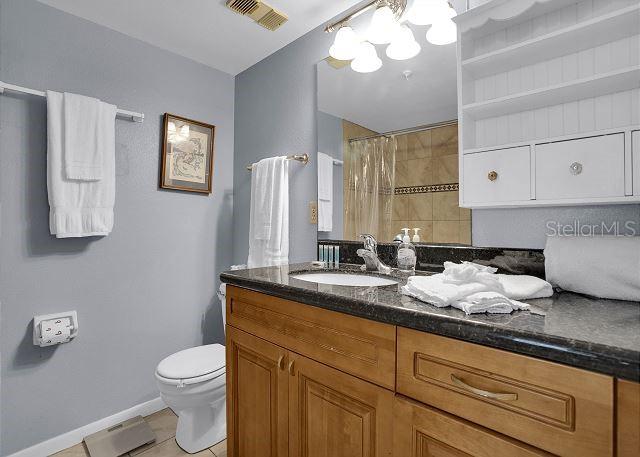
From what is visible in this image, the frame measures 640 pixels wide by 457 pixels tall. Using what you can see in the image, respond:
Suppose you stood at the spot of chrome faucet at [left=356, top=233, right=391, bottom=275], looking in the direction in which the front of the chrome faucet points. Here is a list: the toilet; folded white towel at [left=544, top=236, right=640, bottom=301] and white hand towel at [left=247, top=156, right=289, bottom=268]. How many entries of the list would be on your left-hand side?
1

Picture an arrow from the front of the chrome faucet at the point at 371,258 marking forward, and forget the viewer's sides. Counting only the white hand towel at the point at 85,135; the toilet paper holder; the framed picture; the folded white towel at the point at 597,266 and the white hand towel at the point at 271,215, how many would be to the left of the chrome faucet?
1

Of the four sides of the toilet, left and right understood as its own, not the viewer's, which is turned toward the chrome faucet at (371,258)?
left

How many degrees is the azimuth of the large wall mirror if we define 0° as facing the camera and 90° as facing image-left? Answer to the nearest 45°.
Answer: approximately 45°

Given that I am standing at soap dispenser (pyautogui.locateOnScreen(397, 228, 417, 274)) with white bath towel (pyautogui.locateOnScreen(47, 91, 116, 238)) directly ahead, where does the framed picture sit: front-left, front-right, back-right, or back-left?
front-right

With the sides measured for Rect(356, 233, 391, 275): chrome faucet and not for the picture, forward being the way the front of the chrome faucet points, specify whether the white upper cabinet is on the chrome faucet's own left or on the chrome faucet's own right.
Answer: on the chrome faucet's own left

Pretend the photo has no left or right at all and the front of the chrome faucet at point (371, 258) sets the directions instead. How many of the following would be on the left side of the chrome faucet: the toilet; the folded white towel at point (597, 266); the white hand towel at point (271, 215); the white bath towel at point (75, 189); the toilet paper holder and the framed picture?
1

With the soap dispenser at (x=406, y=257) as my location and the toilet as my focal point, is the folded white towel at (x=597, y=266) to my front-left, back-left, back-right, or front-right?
back-left

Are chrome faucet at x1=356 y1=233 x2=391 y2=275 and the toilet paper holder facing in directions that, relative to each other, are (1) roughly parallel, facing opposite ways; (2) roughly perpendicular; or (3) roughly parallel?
roughly perpendicular

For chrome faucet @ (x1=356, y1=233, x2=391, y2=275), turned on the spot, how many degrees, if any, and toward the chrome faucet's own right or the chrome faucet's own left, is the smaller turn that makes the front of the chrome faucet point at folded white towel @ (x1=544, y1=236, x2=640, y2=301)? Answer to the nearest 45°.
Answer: approximately 90° to the chrome faucet's own left

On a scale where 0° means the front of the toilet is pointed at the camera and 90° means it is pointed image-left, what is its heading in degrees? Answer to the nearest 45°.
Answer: approximately 45°

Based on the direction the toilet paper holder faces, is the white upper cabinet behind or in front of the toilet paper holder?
in front

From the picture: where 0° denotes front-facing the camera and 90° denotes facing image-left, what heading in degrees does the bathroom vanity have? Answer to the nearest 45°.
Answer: approximately 45°

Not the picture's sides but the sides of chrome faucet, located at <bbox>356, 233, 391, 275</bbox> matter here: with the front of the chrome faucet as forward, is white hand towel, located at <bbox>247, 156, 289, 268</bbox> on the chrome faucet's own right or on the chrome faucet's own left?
on the chrome faucet's own right
